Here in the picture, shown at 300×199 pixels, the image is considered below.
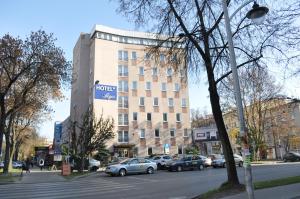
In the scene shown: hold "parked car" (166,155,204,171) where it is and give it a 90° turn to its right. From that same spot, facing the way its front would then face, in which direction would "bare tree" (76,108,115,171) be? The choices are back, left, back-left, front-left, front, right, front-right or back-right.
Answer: front-left

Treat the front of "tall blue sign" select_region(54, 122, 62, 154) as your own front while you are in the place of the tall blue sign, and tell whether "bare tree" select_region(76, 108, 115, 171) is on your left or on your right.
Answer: on your left

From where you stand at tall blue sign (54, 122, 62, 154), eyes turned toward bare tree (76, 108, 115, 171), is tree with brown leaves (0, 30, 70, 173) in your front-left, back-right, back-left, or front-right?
front-right

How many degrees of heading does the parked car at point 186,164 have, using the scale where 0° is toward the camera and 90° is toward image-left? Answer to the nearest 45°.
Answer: approximately 45°

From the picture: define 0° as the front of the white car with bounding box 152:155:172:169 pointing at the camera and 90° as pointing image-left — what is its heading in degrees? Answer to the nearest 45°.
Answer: approximately 45°

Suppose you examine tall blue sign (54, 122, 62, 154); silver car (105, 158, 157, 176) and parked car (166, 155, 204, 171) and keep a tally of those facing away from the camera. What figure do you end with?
0

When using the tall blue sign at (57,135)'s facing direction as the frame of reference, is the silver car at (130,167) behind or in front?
in front

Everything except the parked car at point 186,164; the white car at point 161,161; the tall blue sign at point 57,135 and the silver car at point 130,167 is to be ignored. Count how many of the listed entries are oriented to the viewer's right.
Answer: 0

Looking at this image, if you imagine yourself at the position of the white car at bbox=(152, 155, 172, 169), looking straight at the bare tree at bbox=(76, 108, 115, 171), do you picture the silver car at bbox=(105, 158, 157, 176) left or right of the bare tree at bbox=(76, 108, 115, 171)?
left

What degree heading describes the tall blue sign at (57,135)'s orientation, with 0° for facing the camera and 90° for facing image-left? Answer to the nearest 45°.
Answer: approximately 0°

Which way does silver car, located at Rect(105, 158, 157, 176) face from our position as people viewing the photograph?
facing the viewer and to the left of the viewer

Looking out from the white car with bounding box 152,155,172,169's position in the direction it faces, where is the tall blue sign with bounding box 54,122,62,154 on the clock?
The tall blue sign is roughly at 1 o'clock from the white car.
